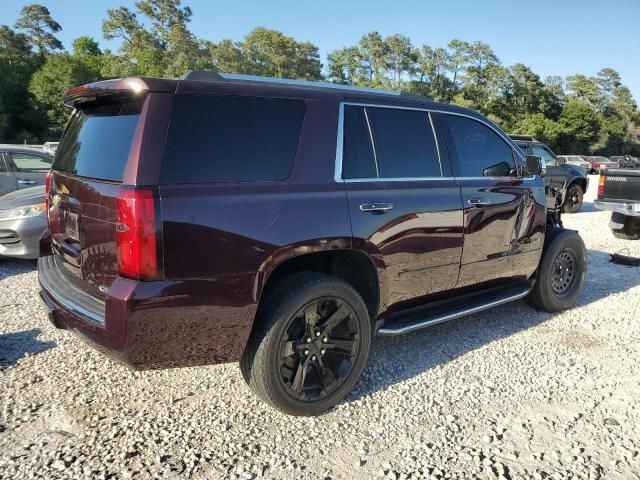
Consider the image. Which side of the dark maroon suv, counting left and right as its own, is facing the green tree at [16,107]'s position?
left

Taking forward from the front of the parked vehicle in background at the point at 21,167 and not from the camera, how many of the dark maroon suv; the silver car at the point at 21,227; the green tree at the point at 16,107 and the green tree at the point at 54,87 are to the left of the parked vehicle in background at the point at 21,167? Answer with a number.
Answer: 2

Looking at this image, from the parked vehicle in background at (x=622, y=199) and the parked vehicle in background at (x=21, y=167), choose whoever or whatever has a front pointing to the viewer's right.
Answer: the parked vehicle in background at (x=21, y=167)

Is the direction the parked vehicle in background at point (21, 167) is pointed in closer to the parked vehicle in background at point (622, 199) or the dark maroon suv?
the parked vehicle in background

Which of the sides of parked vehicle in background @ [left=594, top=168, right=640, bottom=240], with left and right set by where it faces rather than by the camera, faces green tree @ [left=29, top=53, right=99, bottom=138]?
left

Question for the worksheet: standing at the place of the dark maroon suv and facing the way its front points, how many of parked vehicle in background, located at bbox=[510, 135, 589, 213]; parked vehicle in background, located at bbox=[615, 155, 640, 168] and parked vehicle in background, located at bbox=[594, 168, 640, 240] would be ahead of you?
3

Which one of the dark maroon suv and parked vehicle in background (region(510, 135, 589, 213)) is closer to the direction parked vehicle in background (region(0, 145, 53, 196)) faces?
the parked vehicle in background

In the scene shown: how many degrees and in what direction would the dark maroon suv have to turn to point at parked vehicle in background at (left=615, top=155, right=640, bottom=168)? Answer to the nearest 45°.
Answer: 0° — it already faces it

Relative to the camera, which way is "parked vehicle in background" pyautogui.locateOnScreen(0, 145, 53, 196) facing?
to the viewer's right

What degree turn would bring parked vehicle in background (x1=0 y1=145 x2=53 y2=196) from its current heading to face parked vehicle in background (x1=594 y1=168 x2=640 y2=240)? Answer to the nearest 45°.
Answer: approximately 45° to its right

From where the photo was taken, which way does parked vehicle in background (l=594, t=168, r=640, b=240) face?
away from the camera
